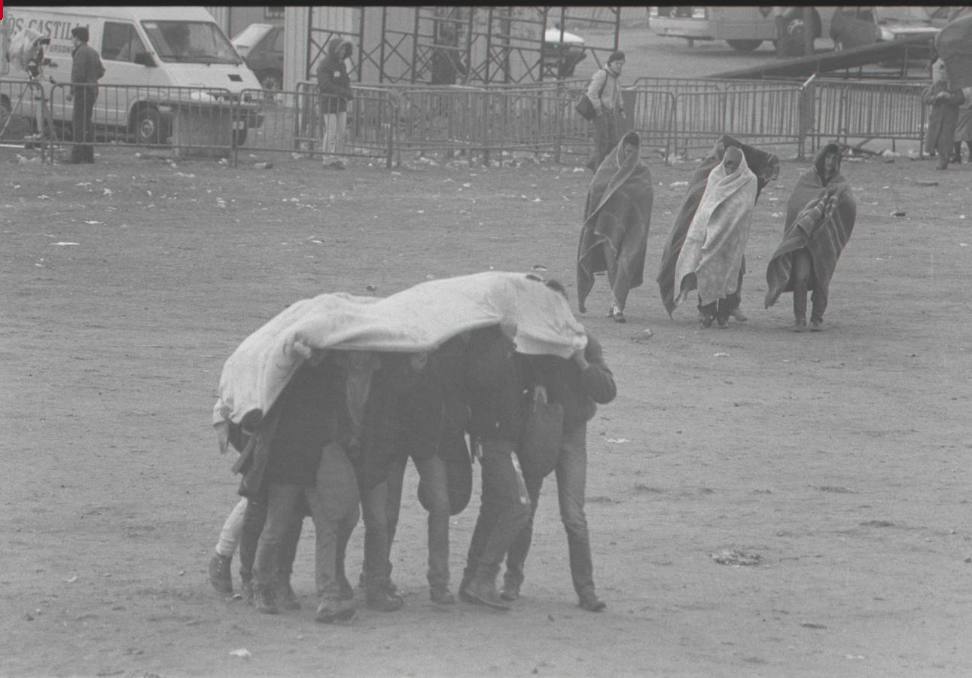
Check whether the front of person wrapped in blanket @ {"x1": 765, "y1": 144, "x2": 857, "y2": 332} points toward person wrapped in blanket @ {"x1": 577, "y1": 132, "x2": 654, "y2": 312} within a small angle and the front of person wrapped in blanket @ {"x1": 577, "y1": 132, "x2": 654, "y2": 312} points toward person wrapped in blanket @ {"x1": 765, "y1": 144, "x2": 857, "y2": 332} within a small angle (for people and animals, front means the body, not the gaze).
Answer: no

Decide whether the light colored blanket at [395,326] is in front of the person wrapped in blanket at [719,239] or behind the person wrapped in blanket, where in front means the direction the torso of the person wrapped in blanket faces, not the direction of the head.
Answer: in front

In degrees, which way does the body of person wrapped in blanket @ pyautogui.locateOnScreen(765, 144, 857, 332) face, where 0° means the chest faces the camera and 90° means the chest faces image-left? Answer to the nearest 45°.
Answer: approximately 0°

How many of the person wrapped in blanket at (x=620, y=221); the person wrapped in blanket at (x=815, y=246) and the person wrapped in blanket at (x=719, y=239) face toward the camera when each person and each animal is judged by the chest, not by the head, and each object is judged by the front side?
3

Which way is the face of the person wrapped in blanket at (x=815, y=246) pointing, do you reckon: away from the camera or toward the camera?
toward the camera

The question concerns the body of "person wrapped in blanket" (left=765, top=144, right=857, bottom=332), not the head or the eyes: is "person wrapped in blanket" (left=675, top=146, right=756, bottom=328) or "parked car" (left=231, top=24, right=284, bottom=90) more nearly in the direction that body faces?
the person wrapped in blanket

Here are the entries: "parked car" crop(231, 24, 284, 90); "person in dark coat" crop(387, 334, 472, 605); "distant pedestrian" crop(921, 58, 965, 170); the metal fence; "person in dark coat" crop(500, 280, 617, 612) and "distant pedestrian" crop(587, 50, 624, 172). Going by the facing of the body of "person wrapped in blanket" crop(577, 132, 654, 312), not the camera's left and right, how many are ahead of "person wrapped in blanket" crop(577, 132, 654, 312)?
2

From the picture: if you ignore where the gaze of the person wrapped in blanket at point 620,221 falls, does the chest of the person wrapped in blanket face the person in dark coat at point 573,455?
yes

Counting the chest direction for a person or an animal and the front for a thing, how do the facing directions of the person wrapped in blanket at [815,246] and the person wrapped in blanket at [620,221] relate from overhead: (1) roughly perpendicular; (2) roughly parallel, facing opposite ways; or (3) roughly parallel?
roughly parallel

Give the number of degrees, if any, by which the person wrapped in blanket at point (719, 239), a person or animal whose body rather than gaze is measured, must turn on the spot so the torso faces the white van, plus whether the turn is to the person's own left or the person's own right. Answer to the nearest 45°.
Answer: approximately 135° to the person's own right

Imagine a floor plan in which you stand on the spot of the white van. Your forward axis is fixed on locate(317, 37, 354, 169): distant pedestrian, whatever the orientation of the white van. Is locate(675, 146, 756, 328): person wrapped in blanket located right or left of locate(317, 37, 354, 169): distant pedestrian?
right

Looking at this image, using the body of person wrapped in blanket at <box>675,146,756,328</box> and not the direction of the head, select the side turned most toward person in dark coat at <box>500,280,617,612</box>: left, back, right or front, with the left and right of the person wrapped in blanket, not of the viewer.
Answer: front

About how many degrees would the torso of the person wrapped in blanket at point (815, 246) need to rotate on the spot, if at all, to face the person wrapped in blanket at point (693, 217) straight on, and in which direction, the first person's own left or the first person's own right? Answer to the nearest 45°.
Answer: approximately 90° to the first person's own right

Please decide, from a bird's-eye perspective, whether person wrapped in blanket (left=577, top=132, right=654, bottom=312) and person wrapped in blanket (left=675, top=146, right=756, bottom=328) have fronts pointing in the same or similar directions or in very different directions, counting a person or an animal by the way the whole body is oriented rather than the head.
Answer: same or similar directions

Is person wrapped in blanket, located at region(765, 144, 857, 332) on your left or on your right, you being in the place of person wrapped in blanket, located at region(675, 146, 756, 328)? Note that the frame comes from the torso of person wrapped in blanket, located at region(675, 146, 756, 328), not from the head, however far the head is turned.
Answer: on your left
